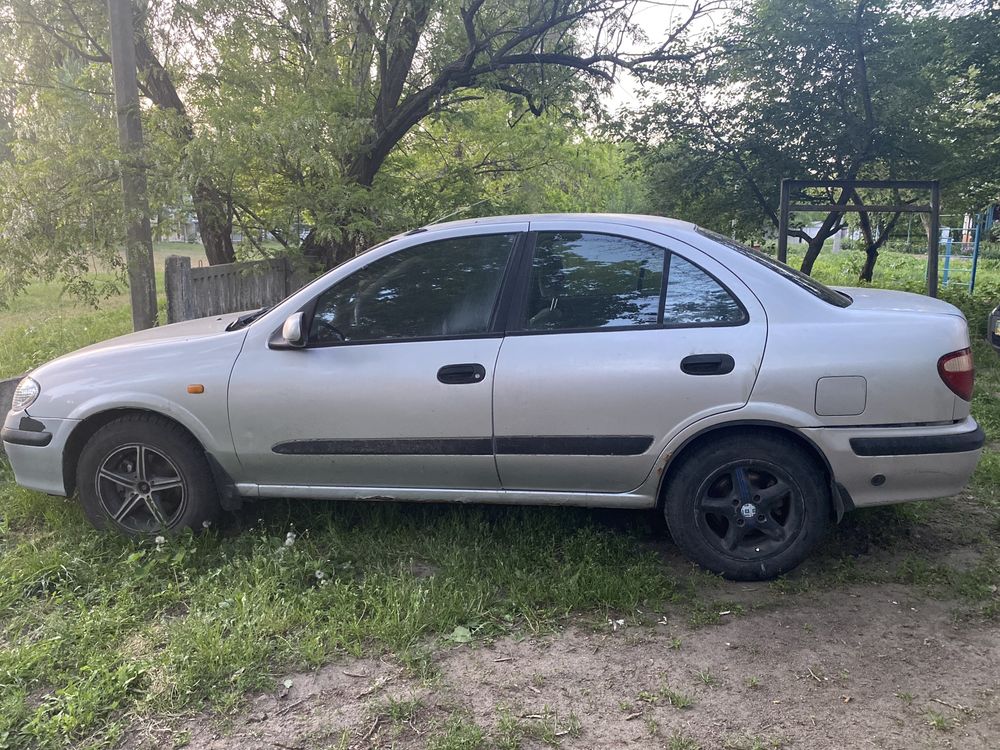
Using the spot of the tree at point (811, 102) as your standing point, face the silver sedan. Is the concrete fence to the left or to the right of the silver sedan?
right

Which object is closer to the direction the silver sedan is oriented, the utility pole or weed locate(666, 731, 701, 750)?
the utility pole

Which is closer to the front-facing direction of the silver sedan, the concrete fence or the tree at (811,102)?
the concrete fence

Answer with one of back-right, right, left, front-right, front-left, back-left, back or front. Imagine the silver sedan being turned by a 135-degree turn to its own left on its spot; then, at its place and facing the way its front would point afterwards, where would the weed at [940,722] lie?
front

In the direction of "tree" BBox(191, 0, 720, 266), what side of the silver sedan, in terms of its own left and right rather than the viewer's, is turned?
right

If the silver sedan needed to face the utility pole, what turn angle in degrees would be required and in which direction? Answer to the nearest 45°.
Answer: approximately 45° to its right

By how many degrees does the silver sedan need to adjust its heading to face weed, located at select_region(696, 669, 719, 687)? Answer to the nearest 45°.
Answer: approximately 135° to its left

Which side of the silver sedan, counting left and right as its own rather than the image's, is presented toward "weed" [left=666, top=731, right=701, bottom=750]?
left

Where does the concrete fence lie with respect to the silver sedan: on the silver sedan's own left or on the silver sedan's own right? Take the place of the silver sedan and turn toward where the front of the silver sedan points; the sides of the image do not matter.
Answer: on the silver sedan's own right

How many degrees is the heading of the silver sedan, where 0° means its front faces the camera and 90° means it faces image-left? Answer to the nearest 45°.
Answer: approximately 90°

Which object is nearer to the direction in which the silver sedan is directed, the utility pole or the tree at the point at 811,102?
the utility pole

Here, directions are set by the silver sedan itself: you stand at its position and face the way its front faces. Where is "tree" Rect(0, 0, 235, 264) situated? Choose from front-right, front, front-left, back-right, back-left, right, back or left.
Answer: front-right

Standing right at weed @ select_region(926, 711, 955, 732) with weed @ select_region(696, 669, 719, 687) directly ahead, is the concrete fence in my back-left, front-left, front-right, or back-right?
front-right

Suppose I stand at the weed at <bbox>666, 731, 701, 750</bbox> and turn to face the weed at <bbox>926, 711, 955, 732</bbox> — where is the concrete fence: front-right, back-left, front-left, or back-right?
back-left
